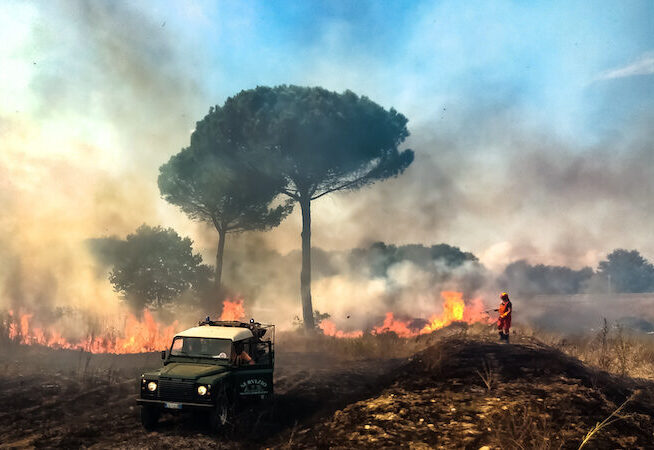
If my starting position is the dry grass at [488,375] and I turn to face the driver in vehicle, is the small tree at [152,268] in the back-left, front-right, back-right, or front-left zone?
front-right

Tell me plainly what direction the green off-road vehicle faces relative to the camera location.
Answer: facing the viewer and to the left of the viewer

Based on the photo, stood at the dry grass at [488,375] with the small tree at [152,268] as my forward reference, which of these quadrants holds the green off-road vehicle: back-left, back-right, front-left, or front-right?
front-left

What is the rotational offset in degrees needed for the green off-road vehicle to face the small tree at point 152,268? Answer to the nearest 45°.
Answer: approximately 135° to its right

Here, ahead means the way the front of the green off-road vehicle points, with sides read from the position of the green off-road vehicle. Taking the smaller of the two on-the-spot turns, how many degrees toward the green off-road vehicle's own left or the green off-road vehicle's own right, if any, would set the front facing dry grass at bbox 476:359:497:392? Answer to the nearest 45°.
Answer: approximately 135° to the green off-road vehicle's own left

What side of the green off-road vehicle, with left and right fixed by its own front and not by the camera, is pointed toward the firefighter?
back
